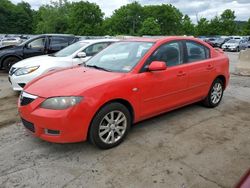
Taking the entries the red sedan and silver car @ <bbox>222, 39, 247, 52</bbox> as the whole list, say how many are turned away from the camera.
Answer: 0

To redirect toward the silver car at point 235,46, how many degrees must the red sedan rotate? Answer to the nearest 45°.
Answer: approximately 180°

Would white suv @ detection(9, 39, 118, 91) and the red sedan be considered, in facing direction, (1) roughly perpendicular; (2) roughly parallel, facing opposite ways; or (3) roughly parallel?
roughly parallel

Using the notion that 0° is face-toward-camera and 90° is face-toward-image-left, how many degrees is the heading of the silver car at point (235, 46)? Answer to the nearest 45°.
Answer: approximately 45°

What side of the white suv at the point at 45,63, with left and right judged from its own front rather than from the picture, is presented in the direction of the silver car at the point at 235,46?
back

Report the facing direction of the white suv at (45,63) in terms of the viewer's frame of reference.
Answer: facing the viewer and to the left of the viewer

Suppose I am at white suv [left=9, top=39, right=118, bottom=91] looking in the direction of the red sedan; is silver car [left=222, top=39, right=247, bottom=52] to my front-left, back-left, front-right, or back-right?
back-left

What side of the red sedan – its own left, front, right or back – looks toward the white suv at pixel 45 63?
right

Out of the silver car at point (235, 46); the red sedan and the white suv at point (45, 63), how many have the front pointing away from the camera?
0

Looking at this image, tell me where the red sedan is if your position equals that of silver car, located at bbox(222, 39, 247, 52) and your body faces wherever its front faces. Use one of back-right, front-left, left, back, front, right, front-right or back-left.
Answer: front-left

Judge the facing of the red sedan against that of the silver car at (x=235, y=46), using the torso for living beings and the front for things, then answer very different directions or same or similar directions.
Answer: same or similar directions

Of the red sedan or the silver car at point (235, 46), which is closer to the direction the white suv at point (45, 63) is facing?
the red sedan
